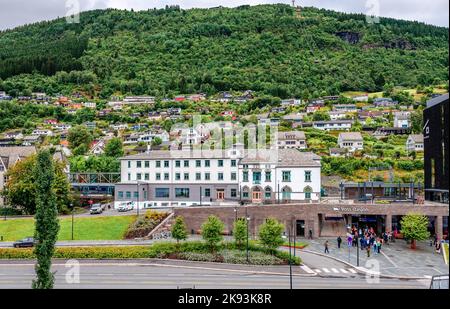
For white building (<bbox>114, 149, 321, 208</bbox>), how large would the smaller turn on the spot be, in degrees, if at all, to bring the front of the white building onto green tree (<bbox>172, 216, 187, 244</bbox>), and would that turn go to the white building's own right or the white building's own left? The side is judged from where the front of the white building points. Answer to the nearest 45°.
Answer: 0° — it already faces it

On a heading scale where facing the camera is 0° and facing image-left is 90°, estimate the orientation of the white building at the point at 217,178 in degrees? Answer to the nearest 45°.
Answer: approximately 0°

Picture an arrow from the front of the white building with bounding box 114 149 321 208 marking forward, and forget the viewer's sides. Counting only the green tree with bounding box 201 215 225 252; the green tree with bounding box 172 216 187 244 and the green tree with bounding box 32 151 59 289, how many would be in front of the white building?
3

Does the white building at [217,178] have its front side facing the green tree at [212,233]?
yes

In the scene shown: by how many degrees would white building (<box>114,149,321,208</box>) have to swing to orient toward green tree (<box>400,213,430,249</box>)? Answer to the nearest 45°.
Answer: approximately 45° to its left
